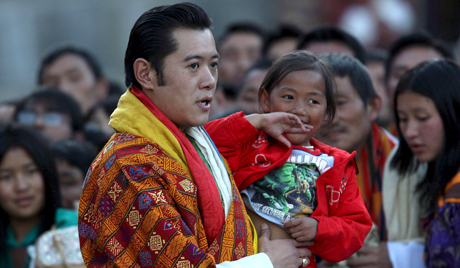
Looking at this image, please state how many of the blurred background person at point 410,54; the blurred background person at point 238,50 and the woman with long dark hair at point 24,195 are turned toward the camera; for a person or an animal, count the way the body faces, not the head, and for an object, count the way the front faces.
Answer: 3

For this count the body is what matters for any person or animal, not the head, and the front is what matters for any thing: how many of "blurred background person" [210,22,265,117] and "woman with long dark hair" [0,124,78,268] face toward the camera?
2

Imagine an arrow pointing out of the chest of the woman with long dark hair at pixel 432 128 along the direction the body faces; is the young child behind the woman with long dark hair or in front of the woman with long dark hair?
in front

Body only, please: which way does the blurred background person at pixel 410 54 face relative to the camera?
toward the camera

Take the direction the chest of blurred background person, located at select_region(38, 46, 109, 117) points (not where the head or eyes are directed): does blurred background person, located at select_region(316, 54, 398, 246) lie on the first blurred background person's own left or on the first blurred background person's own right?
on the first blurred background person's own left

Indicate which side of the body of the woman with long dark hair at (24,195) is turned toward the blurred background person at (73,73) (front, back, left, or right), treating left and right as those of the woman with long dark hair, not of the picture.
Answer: back

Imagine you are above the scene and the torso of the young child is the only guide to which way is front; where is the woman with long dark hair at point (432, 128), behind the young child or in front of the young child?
behind

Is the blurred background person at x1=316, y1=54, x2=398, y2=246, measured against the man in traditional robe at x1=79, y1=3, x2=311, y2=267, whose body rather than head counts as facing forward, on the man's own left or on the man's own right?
on the man's own left

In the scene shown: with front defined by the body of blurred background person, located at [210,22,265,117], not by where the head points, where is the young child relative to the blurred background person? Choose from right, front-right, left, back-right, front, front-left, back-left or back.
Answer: front

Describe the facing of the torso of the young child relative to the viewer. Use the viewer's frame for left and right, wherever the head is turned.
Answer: facing the viewer
